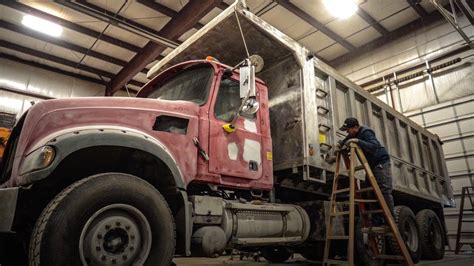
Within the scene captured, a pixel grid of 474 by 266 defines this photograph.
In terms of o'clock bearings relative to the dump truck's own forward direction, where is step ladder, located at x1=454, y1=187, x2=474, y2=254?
The step ladder is roughly at 6 o'clock from the dump truck.

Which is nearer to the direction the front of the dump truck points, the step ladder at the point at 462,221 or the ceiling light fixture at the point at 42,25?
the ceiling light fixture

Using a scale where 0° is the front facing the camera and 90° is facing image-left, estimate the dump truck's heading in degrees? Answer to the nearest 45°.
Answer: approximately 45°

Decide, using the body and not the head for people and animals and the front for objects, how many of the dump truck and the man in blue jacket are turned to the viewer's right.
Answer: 0

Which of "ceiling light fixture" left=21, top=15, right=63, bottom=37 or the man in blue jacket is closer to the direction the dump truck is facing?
the ceiling light fixture

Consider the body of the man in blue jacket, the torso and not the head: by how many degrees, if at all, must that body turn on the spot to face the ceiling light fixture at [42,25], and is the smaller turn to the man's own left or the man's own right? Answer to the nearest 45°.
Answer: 0° — they already face it

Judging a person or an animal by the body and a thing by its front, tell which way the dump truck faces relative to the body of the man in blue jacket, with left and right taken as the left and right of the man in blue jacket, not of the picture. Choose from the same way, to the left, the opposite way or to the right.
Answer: to the left

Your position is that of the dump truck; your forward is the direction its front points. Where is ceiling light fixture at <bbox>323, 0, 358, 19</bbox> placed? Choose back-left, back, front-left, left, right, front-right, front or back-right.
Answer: back

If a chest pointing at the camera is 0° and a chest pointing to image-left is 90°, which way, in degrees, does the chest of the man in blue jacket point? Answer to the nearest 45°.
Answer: approximately 90°
